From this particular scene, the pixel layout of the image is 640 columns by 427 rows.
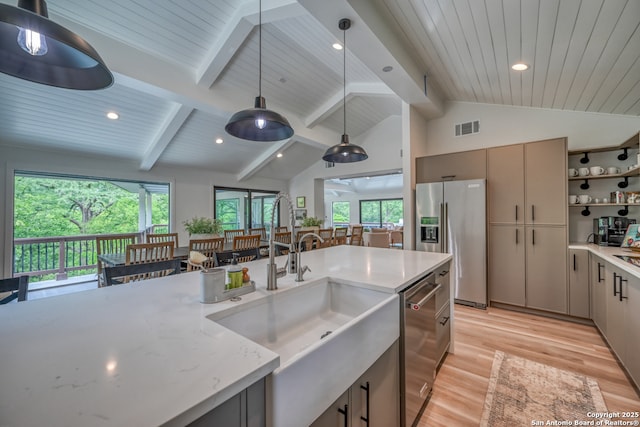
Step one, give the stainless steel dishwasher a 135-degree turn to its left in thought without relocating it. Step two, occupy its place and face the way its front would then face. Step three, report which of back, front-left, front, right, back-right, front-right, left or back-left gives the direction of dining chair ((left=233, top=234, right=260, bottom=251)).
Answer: front-left

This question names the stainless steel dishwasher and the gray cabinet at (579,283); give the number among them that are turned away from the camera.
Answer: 0

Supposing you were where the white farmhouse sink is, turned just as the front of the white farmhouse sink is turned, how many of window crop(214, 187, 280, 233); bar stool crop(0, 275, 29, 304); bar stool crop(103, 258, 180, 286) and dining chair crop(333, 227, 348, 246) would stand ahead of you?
0

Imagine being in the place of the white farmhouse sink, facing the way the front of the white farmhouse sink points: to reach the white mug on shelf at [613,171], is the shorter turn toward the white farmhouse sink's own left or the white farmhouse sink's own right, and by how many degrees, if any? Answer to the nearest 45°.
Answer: approximately 90° to the white farmhouse sink's own left

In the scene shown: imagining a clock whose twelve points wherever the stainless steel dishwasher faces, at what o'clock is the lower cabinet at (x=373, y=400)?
The lower cabinet is roughly at 2 o'clock from the stainless steel dishwasher.

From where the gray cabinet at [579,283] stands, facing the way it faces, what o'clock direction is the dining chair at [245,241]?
The dining chair is roughly at 2 o'clock from the gray cabinet.

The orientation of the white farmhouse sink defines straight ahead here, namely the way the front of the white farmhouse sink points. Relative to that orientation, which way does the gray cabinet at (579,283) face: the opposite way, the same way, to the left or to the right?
to the right

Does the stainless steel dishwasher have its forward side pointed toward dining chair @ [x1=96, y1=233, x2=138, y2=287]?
no

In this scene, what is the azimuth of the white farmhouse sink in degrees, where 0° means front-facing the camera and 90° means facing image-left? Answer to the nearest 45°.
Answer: approximately 315°

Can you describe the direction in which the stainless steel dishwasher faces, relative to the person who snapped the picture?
facing the viewer and to the right of the viewer

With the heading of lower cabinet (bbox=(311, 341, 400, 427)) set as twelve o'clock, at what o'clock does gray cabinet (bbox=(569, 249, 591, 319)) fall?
The gray cabinet is roughly at 9 o'clock from the lower cabinet.

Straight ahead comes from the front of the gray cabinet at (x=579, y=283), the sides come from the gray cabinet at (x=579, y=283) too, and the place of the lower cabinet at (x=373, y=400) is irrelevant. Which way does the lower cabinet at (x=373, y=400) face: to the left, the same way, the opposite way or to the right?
to the left

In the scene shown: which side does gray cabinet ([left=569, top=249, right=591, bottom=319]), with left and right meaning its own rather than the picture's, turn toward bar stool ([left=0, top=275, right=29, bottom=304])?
front

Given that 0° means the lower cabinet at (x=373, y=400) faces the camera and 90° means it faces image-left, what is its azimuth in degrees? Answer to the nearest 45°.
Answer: approximately 315°

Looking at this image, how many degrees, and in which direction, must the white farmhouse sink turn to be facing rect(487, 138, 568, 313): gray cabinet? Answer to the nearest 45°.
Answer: approximately 90° to its left
